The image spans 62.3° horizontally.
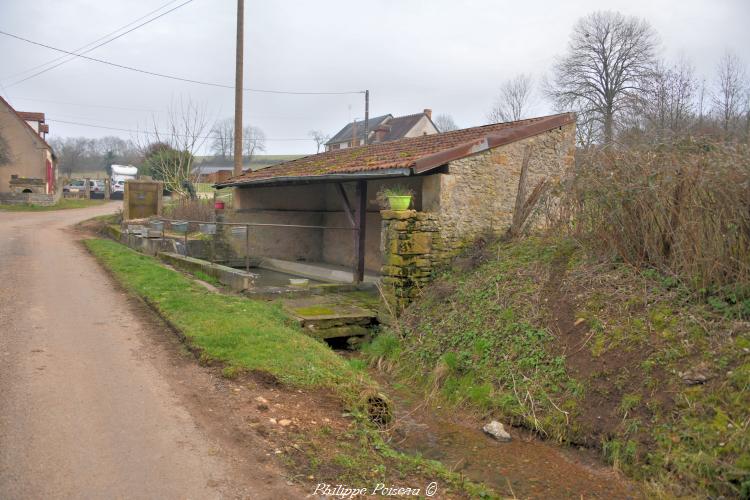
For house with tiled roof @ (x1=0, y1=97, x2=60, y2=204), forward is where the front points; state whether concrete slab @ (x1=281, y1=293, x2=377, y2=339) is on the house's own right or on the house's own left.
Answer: on the house's own right

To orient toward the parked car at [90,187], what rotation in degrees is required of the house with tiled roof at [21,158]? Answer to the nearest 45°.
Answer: approximately 45° to its left

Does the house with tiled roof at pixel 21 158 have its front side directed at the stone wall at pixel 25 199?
no

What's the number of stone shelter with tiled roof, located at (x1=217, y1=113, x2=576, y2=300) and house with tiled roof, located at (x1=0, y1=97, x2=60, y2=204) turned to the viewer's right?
1

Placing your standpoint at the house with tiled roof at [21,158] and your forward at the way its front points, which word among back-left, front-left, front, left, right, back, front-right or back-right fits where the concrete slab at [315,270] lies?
right

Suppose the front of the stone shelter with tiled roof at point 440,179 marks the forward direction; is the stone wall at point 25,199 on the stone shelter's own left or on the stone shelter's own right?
on the stone shelter's own right

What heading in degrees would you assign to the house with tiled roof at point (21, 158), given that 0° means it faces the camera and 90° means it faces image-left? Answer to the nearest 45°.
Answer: approximately 270°

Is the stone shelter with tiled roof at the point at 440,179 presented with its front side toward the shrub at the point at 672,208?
no

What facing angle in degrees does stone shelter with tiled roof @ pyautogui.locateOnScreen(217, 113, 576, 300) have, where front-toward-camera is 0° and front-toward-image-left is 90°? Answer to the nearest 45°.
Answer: approximately 45°

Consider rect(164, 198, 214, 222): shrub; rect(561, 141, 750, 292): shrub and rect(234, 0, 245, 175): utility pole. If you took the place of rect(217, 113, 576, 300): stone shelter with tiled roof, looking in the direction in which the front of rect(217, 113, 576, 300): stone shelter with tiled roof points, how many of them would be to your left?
1

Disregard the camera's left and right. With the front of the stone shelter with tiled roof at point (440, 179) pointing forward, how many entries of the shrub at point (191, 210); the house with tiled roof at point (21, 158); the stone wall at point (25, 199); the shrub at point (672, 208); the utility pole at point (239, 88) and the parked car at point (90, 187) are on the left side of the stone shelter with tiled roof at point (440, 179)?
1

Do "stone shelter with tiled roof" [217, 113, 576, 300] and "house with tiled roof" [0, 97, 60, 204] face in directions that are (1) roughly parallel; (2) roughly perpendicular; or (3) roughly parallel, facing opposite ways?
roughly parallel, facing opposite ways
